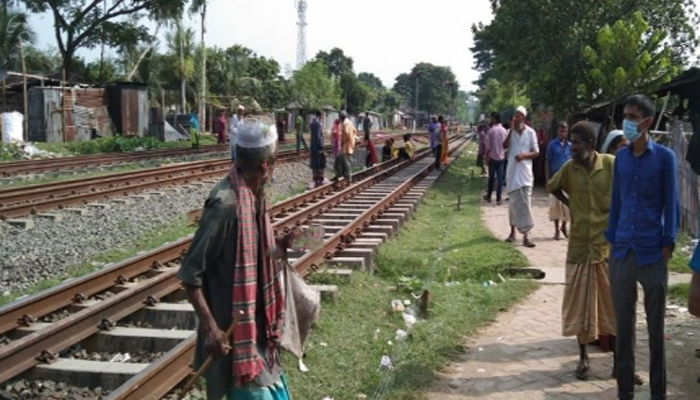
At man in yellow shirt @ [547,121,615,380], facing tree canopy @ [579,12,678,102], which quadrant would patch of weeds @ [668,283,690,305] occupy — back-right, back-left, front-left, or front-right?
front-right

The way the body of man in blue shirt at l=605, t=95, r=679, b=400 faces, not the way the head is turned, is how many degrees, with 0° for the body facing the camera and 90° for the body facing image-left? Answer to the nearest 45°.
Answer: approximately 45°

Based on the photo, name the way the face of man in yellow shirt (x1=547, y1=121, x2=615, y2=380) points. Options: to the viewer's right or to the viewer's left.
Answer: to the viewer's left

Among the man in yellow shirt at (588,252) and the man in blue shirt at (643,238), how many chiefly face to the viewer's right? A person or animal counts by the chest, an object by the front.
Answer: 0

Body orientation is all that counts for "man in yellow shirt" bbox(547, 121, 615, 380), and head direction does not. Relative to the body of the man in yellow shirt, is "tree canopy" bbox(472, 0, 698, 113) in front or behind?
behind

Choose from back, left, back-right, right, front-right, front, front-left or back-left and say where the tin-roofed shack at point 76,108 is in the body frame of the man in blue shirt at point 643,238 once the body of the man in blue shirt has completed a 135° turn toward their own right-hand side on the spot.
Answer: front-left

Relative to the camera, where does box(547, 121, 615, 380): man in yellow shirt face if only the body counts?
toward the camera
